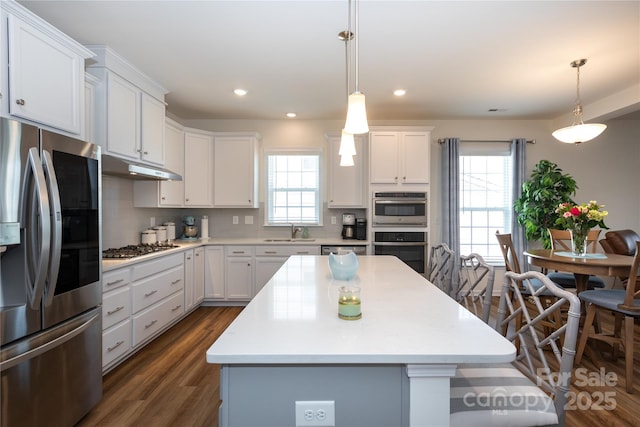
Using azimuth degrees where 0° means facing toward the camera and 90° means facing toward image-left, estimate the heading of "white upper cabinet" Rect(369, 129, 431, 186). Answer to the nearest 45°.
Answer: approximately 0°

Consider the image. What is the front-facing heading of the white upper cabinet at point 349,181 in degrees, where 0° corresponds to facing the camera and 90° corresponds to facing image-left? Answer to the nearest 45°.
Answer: approximately 0°

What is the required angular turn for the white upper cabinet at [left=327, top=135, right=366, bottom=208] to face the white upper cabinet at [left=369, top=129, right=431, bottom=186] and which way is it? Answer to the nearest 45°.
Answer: approximately 90° to its left

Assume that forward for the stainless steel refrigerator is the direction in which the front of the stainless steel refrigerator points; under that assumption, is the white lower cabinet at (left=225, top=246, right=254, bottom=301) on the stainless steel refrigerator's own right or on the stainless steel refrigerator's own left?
on the stainless steel refrigerator's own left

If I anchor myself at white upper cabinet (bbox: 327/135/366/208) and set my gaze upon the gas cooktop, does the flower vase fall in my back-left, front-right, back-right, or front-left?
back-left

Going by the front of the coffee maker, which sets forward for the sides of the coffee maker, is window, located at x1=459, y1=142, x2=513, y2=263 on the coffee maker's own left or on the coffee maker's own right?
on the coffee maker's own left

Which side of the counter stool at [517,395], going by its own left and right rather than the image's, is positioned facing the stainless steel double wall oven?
right

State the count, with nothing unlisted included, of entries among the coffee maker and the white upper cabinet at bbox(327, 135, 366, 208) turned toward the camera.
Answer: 2

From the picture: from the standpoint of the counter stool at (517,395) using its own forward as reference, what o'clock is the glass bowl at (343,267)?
The glass bowl is roughly at 2 o'clock from the counter stool.

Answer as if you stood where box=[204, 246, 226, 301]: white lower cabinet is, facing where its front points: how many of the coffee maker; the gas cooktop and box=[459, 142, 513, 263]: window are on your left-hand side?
2

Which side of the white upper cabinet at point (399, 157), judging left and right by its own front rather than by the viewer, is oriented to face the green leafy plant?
left

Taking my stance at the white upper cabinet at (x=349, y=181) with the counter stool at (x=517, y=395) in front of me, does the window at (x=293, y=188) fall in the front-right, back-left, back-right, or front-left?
back-right

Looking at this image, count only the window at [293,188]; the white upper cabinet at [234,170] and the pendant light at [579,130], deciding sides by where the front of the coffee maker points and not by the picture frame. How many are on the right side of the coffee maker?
2
